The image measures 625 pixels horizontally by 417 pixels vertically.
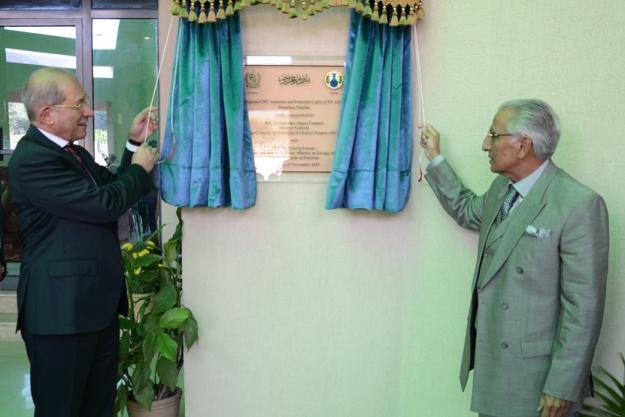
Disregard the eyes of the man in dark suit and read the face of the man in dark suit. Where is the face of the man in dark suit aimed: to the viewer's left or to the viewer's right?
to the viewer's right

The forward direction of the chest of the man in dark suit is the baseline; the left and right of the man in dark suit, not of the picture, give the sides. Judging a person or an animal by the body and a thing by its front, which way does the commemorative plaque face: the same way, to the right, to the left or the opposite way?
to the right

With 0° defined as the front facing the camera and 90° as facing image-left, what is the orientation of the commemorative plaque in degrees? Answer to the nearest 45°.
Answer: approximately 0°

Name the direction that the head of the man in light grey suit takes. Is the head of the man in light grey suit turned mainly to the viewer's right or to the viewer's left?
to the viewer's left

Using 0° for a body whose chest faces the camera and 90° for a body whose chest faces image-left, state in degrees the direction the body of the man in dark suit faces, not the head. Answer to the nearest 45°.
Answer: approximately 270°

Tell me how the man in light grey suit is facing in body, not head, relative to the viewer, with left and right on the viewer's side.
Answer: facing the viewer and to the left of the viewer

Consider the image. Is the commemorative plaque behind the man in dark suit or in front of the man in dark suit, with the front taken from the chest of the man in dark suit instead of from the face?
in front

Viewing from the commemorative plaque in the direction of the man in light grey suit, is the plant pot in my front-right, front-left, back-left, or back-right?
back-right

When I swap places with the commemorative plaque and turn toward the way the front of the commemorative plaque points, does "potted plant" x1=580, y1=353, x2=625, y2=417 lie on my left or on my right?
on my left

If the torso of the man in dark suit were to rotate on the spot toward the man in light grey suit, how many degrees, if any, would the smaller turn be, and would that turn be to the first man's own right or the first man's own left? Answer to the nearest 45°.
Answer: approximately 45° to the first man's own right
